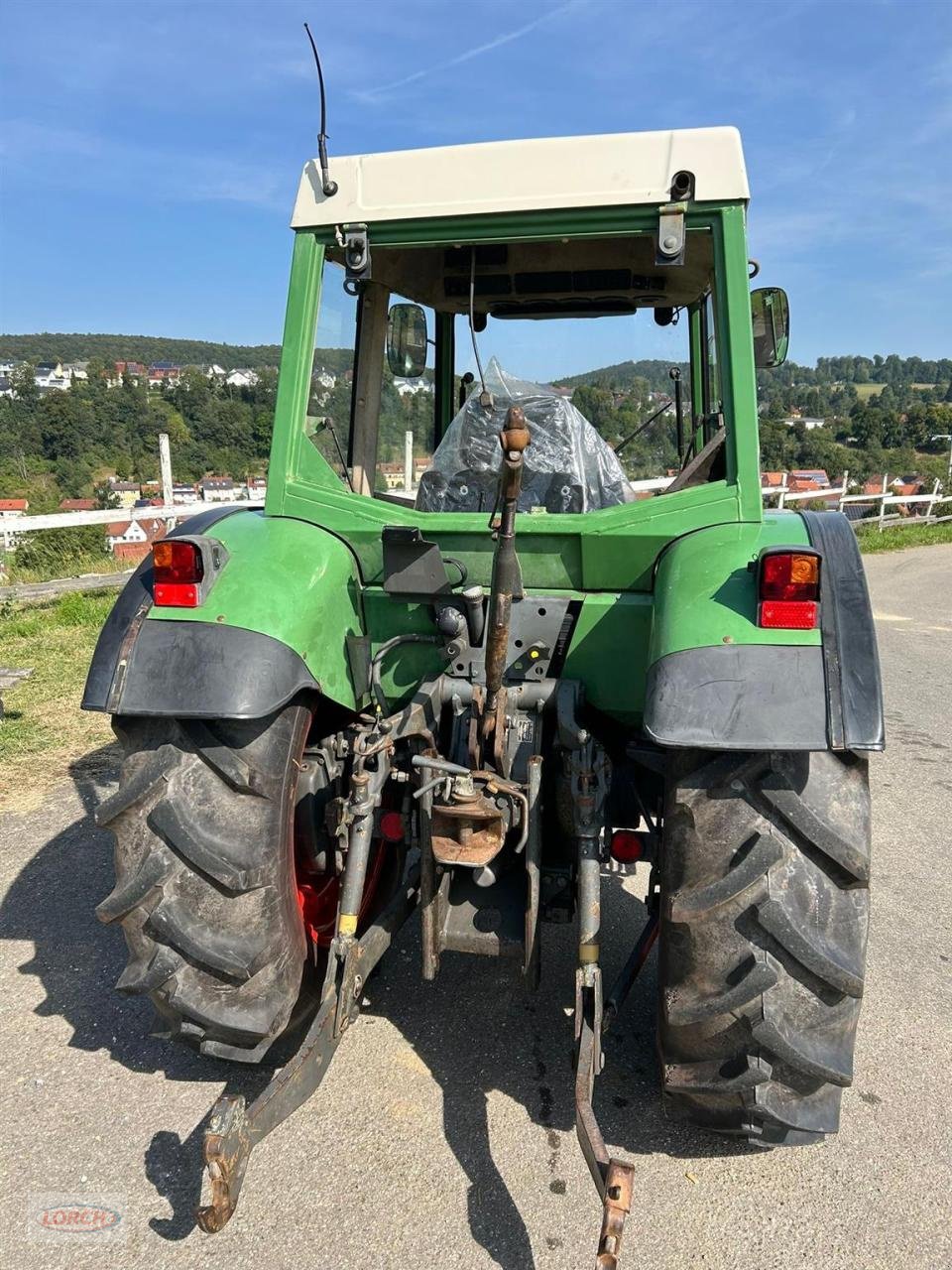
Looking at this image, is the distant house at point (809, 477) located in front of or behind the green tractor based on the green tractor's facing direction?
in front

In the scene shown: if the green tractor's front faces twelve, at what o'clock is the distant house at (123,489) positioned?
The distant house is roughly at 11 o'clock from the green tractor.

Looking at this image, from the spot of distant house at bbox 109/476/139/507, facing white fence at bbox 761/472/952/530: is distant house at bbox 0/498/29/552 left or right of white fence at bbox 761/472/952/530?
right

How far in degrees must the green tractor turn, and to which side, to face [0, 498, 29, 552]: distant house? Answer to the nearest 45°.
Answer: approximately 45° to its left

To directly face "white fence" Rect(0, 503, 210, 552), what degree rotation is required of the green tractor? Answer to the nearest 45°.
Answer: approximately 45° to its left

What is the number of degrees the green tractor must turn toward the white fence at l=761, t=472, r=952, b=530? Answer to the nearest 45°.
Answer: approximately 45° to its right

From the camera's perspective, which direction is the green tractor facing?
away from the camera
